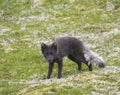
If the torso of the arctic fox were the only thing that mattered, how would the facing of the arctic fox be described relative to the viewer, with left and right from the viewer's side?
facing the viewer and to the left of the viewer
